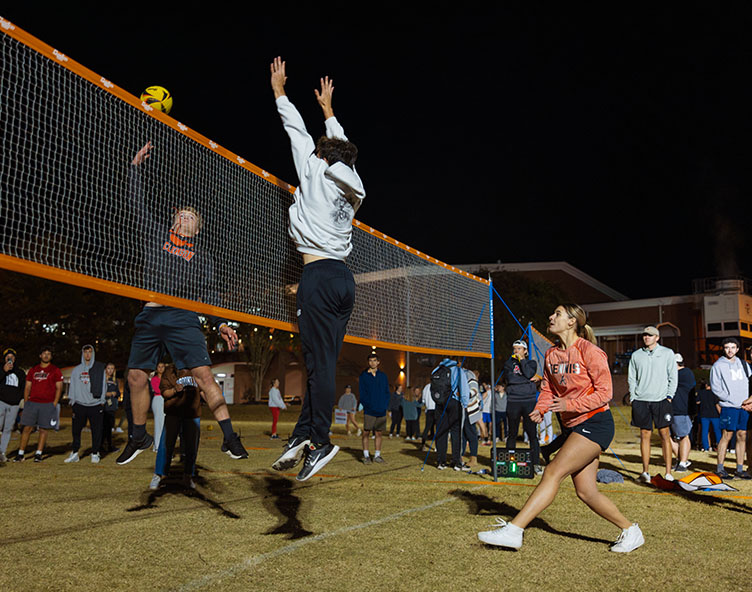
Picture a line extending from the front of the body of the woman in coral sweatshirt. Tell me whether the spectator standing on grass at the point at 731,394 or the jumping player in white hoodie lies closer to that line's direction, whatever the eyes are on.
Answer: the jumping player in white hoodie

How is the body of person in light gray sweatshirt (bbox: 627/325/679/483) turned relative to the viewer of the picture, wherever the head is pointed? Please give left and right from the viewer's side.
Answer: facing the viewer

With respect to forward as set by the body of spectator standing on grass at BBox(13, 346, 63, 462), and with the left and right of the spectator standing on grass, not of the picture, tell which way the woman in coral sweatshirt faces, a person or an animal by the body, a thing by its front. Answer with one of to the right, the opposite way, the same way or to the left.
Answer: to the right

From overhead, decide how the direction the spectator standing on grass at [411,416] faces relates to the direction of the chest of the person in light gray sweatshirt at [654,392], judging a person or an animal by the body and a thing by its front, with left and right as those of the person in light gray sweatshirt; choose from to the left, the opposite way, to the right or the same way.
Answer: the same way

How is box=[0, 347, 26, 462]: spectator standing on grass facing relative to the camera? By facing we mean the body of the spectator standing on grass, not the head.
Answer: toward the camera

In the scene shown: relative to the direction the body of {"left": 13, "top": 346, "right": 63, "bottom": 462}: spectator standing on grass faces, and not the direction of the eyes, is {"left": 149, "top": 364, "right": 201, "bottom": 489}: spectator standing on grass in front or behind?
in front

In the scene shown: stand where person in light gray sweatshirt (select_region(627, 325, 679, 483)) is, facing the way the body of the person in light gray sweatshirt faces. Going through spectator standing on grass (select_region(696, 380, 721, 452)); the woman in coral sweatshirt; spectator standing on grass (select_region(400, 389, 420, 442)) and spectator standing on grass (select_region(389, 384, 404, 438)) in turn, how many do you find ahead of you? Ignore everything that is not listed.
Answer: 1

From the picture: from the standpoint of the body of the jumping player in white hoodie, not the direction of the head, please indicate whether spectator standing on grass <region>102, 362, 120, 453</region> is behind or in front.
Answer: in front

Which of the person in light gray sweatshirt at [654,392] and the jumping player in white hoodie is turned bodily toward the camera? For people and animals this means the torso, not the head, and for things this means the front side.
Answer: the person in light gray sweatshirt

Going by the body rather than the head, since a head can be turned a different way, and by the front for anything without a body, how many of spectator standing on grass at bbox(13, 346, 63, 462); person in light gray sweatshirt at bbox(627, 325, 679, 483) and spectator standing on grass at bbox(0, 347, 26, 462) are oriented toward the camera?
3

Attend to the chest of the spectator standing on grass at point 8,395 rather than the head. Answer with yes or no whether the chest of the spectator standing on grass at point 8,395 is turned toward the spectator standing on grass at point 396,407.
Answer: no

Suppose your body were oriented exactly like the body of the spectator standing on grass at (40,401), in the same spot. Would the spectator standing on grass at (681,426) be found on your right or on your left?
on your left

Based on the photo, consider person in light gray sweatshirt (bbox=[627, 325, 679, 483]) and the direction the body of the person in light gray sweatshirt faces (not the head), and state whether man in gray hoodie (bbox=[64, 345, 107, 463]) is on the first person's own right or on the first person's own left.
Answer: on the first person's own right

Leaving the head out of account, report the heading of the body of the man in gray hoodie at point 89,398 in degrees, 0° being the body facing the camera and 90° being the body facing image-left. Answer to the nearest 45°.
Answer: approximately 0°
